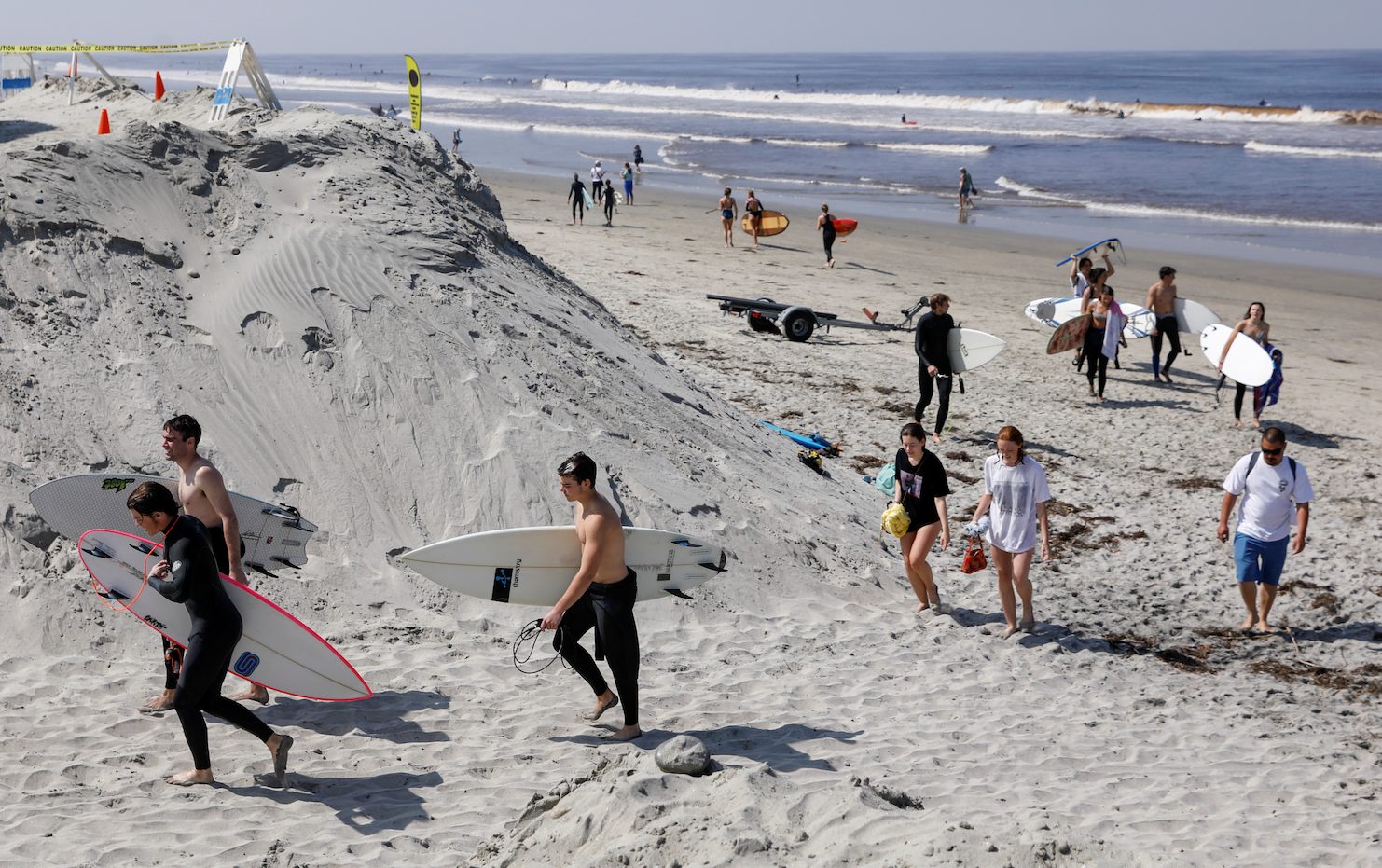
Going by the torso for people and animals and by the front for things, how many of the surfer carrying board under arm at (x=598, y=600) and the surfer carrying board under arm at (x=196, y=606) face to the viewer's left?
2

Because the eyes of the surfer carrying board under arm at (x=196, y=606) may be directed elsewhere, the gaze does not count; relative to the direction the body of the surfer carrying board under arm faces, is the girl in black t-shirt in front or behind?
behind

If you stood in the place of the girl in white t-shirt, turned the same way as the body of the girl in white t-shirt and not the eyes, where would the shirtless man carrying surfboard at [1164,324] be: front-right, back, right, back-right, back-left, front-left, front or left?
back

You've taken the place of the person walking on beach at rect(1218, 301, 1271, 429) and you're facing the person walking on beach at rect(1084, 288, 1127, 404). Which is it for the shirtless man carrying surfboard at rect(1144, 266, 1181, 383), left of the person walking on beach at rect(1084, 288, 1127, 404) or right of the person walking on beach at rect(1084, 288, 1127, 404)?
right

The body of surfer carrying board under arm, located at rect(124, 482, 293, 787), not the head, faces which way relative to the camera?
to the viewer's left

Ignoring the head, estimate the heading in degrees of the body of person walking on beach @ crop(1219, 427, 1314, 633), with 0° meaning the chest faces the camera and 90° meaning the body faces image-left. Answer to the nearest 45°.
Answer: approximately 0°

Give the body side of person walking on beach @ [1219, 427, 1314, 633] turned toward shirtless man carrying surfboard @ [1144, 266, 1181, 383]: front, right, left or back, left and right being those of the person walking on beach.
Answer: back

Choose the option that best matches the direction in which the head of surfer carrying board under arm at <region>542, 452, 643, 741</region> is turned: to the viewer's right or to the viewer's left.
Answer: to the viewer's left

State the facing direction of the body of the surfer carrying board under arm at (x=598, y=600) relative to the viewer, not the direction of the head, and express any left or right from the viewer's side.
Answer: facing to the left of the viewer

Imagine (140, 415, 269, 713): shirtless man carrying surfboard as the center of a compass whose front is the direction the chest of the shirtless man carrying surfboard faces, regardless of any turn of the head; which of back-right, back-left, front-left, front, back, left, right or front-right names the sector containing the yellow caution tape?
right
